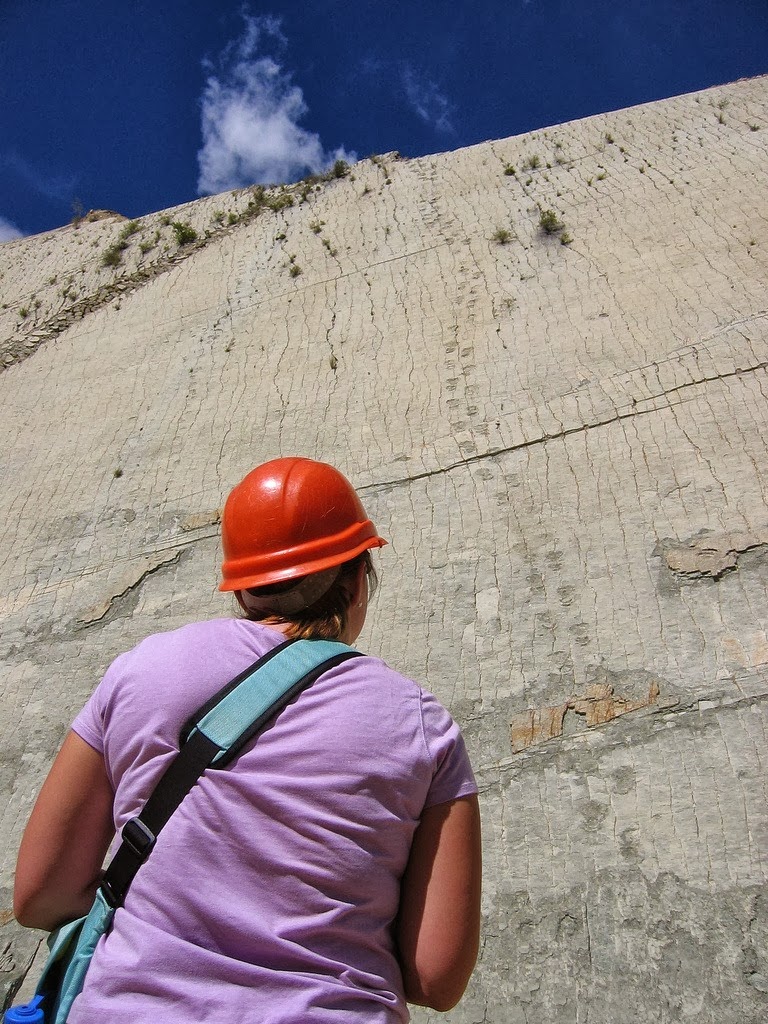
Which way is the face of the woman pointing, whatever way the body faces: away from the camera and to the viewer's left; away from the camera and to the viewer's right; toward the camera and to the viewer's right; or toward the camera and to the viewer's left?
away from the camera and to the viewer's right

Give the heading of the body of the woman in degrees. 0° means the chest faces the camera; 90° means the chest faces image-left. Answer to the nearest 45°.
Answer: approximately 180°
